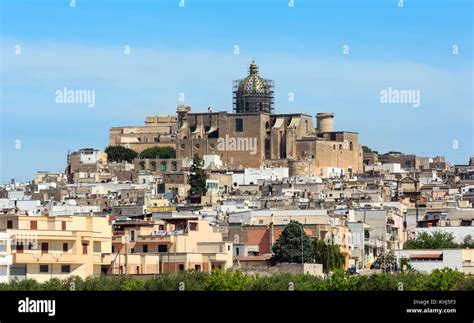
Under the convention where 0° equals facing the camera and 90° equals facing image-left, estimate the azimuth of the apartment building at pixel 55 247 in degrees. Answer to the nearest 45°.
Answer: approximately 0°

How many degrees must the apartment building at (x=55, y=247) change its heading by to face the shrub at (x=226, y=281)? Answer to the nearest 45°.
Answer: approximately 45° to its left

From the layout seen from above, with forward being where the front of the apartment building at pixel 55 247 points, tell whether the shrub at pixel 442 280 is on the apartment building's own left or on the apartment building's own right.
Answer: on the apartment building's own left
